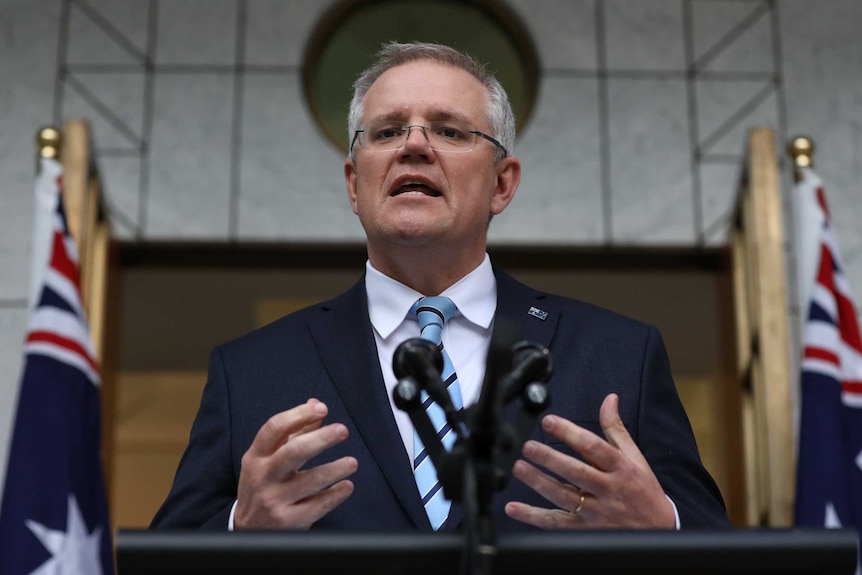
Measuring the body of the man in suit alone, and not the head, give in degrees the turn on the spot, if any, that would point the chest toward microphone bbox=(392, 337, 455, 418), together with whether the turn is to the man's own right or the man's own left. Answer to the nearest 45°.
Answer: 0° — they already face it

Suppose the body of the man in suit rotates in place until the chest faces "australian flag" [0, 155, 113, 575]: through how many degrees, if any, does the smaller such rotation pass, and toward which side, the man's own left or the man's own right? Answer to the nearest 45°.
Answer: approximately 135° to the man's own right

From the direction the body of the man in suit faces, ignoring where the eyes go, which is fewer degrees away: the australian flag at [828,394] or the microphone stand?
the microphone stand

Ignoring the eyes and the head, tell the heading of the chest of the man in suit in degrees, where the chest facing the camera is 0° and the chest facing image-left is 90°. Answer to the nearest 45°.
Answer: approximately 0°

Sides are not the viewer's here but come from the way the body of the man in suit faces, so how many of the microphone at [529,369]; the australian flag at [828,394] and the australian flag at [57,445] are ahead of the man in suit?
1

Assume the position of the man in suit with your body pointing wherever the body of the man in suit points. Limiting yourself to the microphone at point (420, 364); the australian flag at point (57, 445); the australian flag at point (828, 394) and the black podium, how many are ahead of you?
2

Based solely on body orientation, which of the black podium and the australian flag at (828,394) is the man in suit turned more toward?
the black podium

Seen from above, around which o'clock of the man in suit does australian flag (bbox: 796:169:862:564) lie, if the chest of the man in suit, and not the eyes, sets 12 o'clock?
The australian flag is roughly at 7 o'clock from the man in suit.

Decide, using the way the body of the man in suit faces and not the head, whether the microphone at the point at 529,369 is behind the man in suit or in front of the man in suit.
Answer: in front

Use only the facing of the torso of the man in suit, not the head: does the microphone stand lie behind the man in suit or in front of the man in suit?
in front

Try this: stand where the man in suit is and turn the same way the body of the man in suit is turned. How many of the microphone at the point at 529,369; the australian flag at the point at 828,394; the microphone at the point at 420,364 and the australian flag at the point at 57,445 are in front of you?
2

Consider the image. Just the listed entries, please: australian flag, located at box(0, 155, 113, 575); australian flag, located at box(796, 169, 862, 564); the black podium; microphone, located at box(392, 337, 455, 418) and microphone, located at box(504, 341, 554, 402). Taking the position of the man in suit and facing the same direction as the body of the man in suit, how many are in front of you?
3

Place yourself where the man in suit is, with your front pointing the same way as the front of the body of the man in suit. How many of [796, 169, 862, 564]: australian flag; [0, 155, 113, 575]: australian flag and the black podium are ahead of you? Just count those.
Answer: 1
